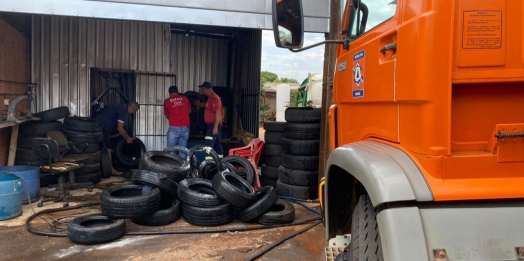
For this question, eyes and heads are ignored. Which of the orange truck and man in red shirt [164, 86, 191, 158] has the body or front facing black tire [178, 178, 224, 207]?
the orange truck

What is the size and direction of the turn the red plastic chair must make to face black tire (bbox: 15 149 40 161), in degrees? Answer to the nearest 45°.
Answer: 0° — it already faces it

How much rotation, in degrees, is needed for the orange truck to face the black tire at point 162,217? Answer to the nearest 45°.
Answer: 0° — it already faces it

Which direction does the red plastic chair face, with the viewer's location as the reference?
facing to the left of the viewer

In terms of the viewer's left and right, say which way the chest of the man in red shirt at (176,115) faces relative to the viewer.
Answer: facing away from the viewer

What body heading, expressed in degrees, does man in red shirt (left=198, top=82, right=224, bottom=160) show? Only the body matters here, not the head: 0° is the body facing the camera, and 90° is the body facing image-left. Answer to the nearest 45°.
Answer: approximately 90°

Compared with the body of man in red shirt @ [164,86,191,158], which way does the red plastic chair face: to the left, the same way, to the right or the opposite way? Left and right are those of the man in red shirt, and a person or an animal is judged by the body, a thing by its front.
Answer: to the left

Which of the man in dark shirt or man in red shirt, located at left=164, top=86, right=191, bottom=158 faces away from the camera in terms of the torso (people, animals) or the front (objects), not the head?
the man in red shirt

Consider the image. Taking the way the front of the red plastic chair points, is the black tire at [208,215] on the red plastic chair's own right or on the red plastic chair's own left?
on the red plastic chair's own left
